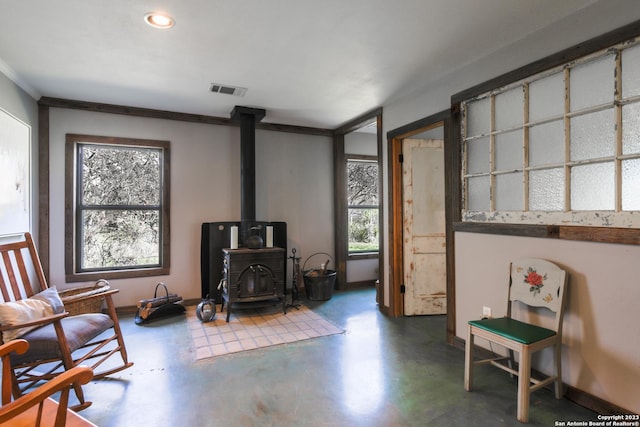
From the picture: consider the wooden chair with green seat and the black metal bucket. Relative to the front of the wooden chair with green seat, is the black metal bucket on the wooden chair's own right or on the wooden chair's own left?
on the wooden chair's own right

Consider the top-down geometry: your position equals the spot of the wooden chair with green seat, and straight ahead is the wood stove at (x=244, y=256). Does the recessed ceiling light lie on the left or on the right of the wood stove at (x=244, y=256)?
left

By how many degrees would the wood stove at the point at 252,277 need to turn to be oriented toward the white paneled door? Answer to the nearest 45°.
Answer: approximately 90° to its left

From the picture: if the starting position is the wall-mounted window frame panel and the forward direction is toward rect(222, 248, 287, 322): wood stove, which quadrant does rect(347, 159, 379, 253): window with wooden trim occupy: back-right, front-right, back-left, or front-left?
front-right

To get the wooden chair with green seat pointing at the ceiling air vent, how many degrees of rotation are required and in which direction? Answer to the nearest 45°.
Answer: approximately 45° to its right

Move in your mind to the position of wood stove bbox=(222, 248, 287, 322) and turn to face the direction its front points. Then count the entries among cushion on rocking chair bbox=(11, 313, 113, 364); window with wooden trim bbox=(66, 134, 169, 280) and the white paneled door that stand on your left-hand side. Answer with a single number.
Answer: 1

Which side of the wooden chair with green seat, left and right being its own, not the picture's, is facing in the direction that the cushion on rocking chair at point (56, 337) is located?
front

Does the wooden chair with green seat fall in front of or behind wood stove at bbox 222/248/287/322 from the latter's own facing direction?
in front

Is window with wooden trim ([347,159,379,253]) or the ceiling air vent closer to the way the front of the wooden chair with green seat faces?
the ceiling air vent

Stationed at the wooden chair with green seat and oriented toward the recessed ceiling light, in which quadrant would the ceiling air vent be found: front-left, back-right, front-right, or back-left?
front-right

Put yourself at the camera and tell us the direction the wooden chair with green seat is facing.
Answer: facing the viewer and to the left of the viewer

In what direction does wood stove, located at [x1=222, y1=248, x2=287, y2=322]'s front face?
toward the camera

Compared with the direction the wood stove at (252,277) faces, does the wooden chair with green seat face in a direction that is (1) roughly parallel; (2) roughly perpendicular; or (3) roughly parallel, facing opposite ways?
roughly perpendicular

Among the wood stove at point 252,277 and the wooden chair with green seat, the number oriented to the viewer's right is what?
0
